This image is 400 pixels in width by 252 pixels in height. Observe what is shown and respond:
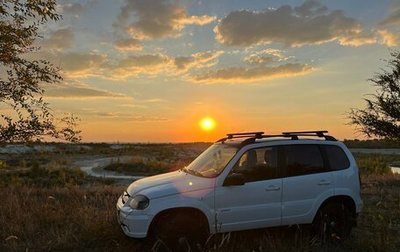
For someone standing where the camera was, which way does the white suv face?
facing to the left of the viewer
